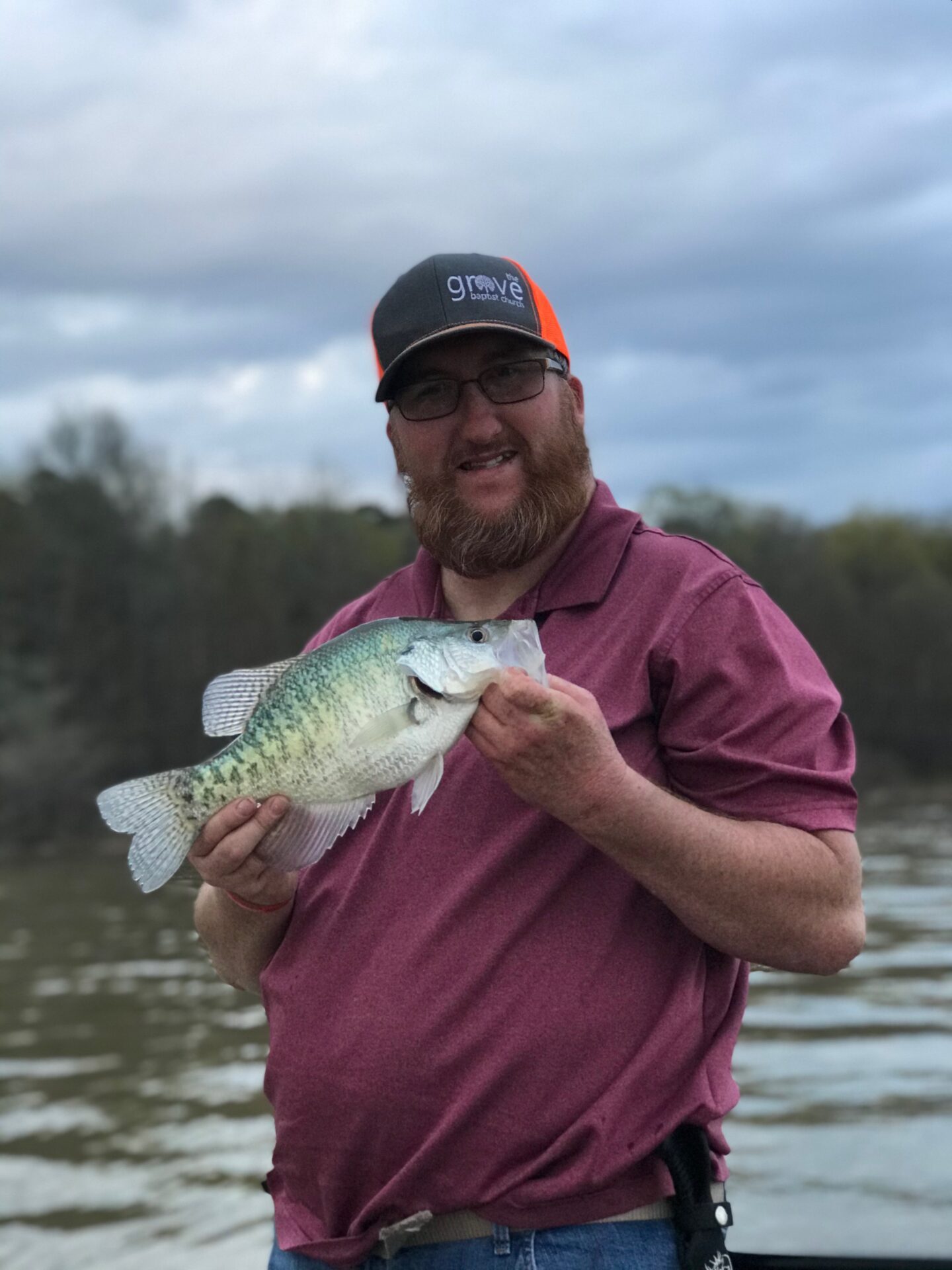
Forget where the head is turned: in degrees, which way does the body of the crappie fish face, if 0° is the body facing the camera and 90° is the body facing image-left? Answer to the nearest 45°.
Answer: approximately 270°

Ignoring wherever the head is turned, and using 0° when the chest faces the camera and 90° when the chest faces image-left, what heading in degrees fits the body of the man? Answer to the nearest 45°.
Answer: approximately 45°
